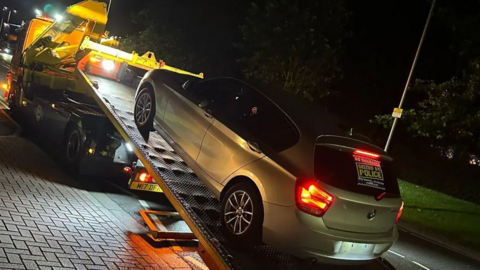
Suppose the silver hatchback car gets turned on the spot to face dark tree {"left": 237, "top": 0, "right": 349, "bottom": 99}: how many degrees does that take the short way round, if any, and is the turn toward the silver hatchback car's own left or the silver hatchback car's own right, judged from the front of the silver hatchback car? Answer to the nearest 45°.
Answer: approximately 45° to the silver hatchback car's own right

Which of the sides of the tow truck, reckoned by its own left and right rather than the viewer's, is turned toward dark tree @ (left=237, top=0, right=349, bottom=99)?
right

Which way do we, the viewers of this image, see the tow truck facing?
facing away from the viewer and to the left of the viewer

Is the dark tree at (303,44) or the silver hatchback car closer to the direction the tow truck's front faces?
the dark tree

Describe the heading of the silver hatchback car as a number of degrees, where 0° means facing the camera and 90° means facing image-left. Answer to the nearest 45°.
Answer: approximately 135°
